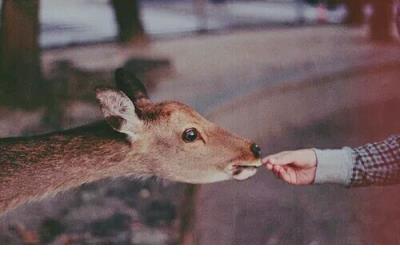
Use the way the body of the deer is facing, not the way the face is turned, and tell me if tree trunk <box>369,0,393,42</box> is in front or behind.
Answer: in front

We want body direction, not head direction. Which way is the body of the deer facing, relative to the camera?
to the viewer's right

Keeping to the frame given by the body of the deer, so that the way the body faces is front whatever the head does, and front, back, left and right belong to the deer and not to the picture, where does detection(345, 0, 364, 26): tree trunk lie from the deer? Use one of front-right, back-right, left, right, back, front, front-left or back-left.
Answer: front
